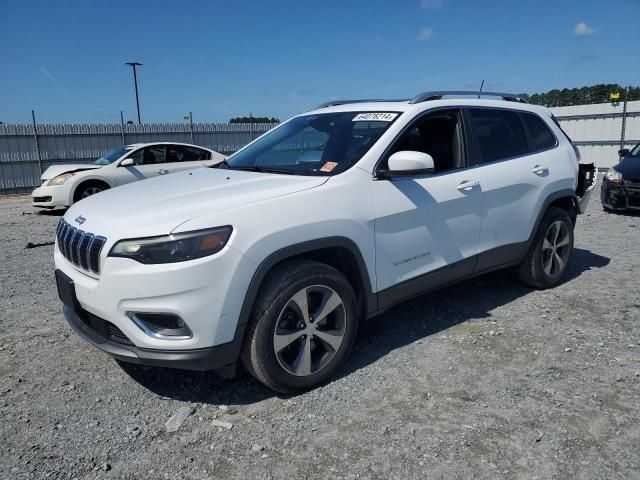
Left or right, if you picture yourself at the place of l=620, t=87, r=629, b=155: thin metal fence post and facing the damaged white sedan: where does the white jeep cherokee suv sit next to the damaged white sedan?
left

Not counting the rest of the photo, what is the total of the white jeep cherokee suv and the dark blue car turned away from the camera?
0

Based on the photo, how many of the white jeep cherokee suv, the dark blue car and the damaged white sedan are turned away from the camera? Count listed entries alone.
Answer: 0

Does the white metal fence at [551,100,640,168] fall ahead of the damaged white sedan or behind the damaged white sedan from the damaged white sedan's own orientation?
behind

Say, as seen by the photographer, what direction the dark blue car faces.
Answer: facing the viewer and to the left of the viewer

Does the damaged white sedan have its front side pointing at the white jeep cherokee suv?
no

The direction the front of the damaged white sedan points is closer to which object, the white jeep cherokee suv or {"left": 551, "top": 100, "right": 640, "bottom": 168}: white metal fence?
the white jeep cherokee suv

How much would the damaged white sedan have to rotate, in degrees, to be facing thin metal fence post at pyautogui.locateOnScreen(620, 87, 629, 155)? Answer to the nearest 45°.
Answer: approximately 135° to its left

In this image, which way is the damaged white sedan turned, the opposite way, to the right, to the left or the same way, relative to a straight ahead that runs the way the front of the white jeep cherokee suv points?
the same way

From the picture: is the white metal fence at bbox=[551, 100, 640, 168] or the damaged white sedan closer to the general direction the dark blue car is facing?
the damaged white sedan

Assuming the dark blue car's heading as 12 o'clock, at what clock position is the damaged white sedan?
The damaged white sedan is roughly at 1 o'clock from the dark blue car.

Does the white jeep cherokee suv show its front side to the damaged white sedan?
no

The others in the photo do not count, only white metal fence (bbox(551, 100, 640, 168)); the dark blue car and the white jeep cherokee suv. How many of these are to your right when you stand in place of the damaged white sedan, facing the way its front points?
0

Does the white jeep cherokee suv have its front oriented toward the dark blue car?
no

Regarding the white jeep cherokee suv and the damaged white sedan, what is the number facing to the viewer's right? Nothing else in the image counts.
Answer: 0
